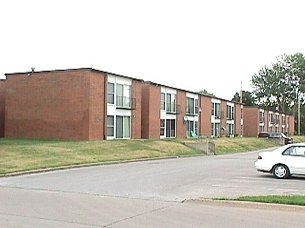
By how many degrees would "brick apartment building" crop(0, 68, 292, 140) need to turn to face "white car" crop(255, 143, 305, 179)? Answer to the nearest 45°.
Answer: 0° — it already faces it

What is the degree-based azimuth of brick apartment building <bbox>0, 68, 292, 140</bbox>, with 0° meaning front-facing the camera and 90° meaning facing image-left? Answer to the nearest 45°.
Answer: approximately 315°
